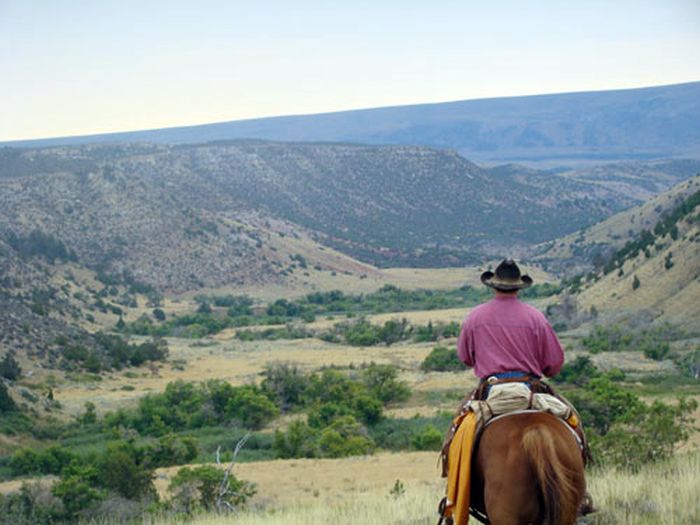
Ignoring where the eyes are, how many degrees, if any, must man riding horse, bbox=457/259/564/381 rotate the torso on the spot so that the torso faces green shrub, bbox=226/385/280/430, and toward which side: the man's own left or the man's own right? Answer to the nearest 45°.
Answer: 0° — they already face it

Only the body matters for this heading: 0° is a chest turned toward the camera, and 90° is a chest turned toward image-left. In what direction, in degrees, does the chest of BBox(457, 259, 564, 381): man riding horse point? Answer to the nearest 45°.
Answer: approximately 180°

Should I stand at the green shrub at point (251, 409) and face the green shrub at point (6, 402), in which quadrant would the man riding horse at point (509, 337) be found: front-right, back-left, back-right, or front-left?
back-left

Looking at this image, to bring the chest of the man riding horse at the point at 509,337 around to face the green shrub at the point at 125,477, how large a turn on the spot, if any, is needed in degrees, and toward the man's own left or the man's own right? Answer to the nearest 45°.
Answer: approximately 45° to the man's own left

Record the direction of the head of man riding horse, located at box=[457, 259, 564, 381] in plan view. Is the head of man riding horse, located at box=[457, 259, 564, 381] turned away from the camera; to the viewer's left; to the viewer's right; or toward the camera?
away from the camera

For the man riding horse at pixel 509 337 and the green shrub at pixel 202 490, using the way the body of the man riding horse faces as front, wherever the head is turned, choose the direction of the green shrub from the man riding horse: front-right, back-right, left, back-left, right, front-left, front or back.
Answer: front-left

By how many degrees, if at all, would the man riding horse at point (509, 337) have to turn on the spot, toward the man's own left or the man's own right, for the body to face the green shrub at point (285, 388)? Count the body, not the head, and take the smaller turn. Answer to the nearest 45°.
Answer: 0° — they already face it

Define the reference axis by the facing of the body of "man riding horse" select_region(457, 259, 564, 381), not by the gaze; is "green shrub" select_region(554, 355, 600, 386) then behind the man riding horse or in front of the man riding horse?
in front

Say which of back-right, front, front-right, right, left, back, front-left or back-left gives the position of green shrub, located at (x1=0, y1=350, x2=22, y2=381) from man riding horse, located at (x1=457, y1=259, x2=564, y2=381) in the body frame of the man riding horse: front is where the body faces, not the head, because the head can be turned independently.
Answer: front-left
